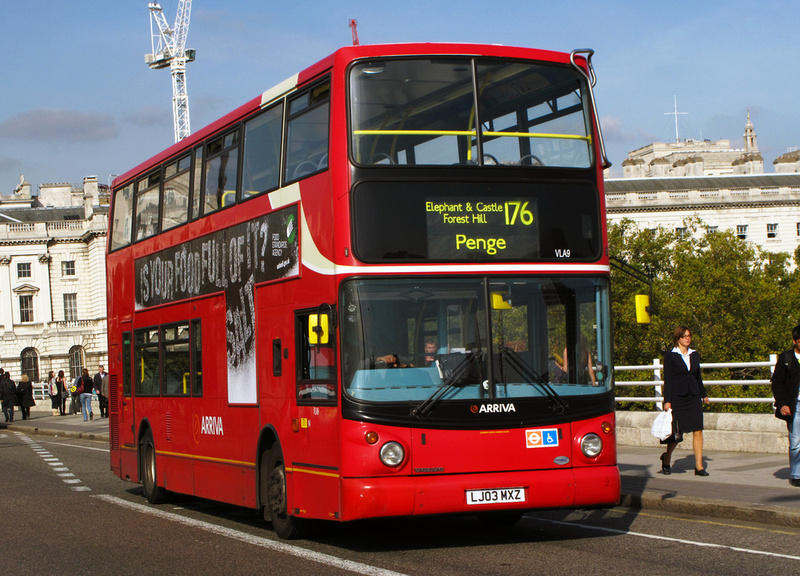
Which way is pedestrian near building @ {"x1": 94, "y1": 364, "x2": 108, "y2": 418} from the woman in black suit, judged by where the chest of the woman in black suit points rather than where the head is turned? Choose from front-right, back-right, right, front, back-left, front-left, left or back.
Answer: back

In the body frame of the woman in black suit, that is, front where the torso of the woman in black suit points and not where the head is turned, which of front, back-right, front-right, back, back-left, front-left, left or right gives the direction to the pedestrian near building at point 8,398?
back

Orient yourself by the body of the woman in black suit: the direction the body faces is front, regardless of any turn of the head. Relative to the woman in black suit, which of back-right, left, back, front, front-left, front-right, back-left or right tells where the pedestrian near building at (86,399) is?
back

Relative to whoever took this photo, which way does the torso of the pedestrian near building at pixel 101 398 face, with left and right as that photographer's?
facing the viewer and to the right of the viewer

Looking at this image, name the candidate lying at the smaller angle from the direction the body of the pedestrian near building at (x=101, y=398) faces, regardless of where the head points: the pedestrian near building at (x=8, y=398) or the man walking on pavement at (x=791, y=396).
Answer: the man walking on pavement

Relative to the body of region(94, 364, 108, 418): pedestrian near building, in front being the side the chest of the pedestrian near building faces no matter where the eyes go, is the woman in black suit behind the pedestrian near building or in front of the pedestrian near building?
in front

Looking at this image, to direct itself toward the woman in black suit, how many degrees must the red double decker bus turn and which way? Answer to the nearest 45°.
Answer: approximately 90° to its left

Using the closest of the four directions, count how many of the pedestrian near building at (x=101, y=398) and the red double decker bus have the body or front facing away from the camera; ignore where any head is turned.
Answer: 0
